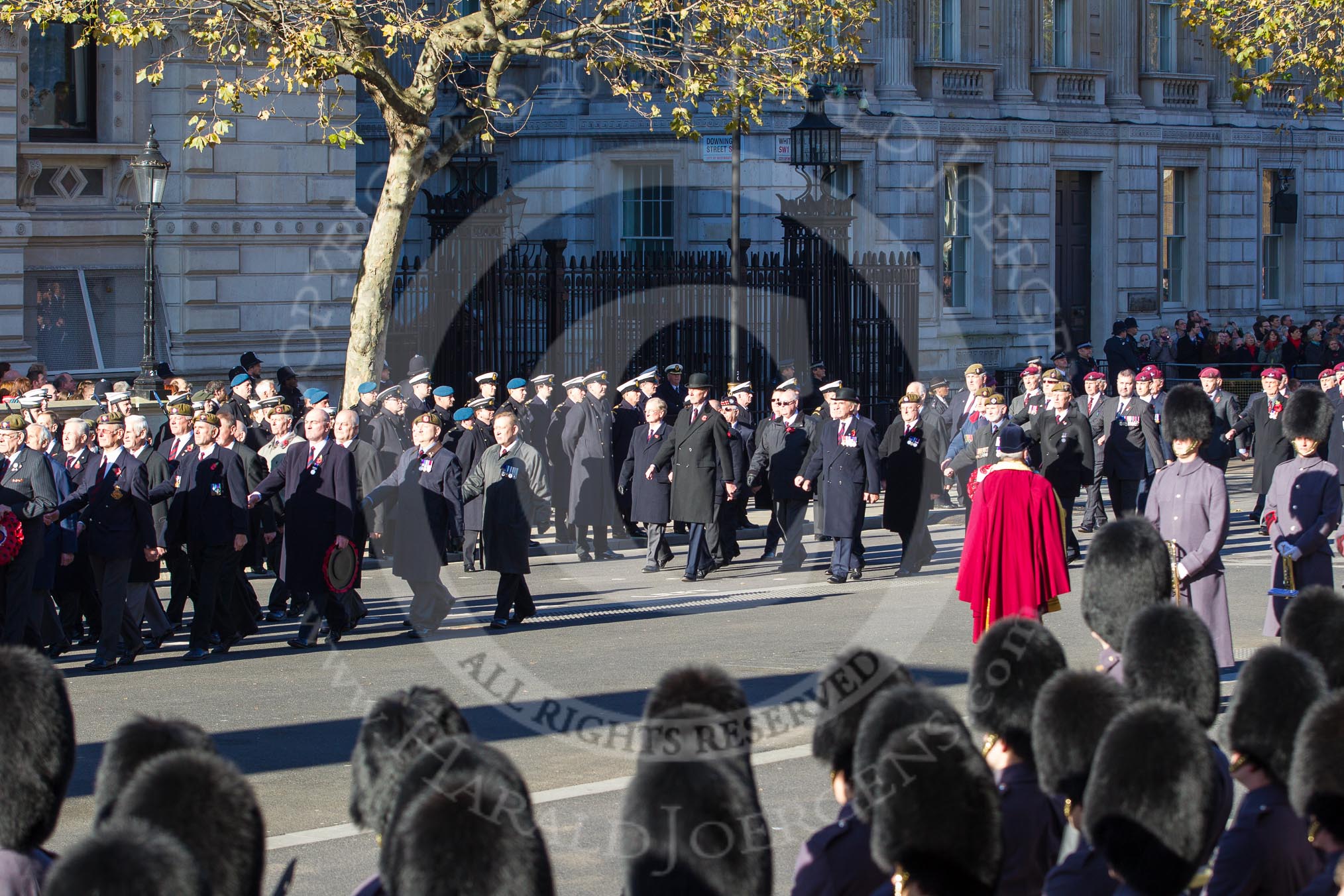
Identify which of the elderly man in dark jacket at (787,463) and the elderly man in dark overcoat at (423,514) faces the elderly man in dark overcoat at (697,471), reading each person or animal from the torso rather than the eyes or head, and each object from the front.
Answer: the elderly man in dark jacket at (787,463)

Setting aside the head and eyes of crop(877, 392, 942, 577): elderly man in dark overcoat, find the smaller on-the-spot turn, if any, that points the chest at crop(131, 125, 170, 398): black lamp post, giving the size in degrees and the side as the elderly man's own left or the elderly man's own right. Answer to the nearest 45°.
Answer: approximately 45° to the elderly man's own right

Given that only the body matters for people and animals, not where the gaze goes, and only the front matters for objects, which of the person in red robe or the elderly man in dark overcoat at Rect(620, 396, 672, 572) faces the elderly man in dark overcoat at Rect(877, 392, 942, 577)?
the person in red robe

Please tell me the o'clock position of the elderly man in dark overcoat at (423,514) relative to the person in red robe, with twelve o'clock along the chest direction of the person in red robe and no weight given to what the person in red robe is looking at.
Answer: The elderly man in dark overcoat is roughly at 10 o'clock from the person in red robe.

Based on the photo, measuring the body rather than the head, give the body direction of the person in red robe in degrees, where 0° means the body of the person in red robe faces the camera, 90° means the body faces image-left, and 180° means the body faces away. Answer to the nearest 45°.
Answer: approximately 180°

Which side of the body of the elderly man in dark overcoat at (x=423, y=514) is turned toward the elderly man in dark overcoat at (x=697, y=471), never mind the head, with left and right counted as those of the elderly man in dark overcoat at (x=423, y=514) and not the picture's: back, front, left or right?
back

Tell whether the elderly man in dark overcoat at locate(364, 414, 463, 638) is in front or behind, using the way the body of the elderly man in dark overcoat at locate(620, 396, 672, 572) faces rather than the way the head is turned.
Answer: in front

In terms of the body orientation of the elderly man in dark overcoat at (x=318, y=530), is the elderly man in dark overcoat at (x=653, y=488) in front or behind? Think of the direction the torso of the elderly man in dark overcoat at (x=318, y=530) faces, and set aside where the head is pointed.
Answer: behind

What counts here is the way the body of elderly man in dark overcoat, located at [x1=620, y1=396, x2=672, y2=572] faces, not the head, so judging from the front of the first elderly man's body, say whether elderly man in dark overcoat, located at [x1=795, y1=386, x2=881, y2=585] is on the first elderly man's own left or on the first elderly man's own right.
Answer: on the first elderly man's own left
